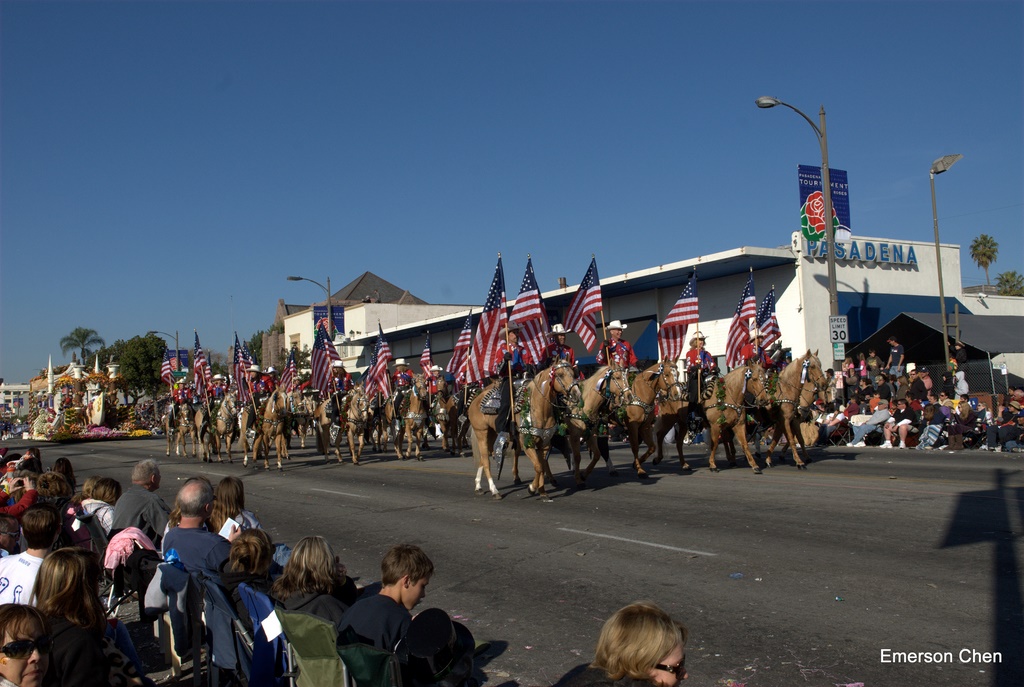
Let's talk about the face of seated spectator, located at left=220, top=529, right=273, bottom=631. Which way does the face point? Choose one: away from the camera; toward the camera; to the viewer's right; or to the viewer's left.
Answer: away from the camera

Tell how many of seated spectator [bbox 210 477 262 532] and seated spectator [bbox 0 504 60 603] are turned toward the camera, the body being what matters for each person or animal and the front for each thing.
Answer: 0

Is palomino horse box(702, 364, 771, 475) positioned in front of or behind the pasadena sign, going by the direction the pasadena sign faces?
in front

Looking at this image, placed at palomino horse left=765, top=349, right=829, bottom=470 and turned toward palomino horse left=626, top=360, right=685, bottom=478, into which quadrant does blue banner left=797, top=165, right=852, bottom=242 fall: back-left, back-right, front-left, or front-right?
back-right

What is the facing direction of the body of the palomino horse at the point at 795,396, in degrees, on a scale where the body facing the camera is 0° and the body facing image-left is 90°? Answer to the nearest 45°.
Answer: approximately 315°

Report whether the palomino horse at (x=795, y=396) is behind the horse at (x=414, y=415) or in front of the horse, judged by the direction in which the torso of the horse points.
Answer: in front

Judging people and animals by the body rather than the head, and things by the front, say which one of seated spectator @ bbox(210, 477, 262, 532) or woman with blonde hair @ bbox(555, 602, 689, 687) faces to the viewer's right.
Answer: the woman with blonde hair

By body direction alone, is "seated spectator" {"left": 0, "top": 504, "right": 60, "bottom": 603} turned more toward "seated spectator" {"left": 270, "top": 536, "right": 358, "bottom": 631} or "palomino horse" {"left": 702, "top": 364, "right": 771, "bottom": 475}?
the palomino horse

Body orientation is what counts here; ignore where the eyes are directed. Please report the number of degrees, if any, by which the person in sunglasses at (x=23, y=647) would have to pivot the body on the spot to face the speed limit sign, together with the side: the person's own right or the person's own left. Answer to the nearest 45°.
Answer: approximately 90° to the person's own left

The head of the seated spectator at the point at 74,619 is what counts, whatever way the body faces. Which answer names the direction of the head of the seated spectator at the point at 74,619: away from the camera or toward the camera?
away from the camera

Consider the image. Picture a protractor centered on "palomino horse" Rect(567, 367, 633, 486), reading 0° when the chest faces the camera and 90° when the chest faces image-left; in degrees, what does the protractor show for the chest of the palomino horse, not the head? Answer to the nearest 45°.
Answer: approximately 315°

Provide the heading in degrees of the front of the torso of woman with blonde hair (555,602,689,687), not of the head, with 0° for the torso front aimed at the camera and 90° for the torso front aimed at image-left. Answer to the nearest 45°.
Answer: approximately 270°

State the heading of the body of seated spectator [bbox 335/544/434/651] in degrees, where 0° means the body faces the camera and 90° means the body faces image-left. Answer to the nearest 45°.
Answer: approximately 225°

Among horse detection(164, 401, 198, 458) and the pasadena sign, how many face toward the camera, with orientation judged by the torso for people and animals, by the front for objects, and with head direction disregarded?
2

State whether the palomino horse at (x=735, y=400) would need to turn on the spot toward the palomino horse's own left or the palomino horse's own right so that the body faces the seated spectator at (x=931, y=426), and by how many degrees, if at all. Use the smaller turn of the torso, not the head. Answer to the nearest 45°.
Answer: approximately 90° to the palomino horse's own left
